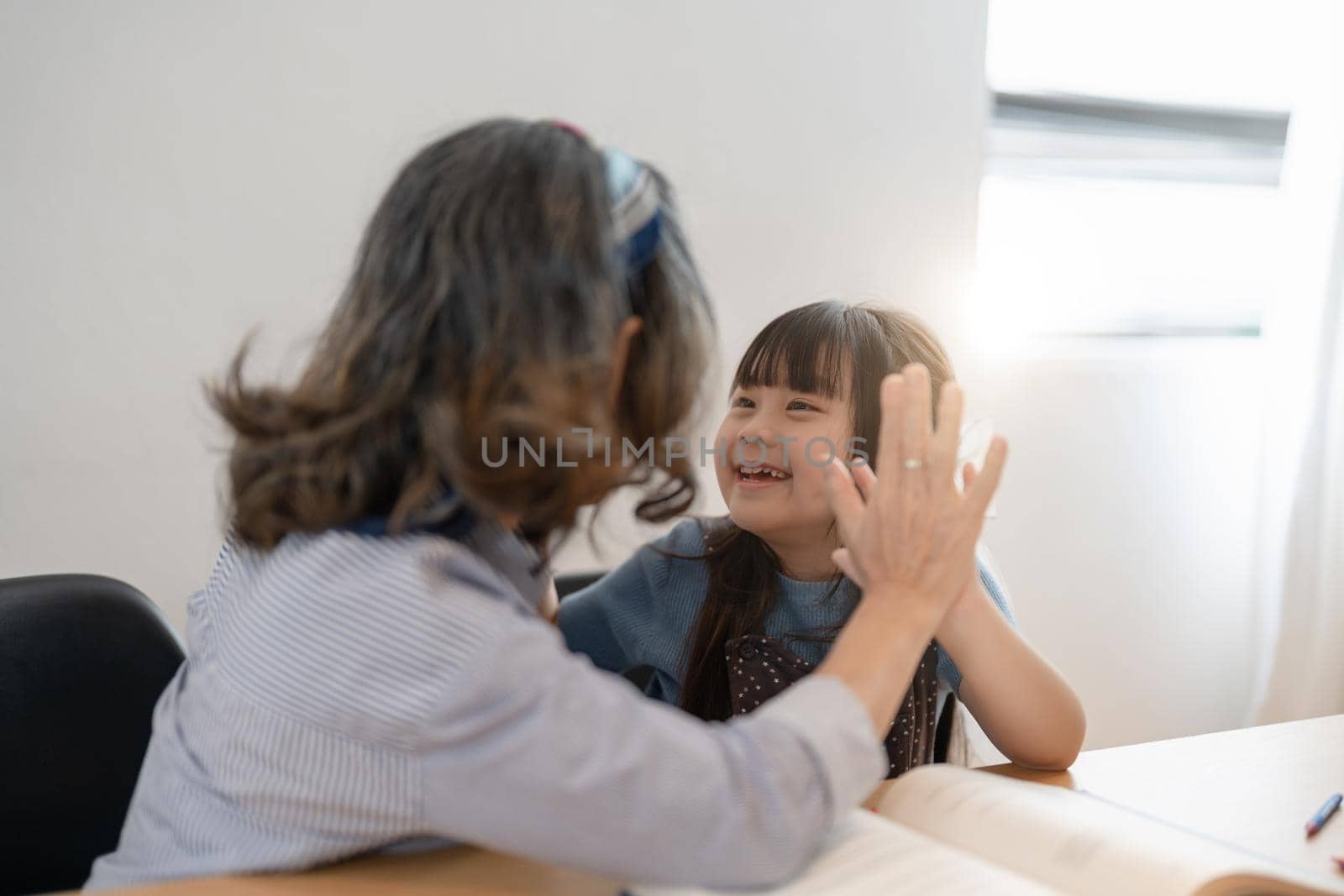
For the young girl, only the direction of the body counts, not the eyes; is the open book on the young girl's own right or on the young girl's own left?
on the young girl's own left

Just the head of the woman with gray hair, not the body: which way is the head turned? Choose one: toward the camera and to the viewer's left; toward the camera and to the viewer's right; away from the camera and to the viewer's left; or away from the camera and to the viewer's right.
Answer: away from the camera and to the viewer's right

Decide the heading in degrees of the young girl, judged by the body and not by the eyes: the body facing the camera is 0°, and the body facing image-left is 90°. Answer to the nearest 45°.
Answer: approximately 45°

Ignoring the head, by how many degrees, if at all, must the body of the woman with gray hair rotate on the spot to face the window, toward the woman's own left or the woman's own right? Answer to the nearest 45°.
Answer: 0° — they already face it

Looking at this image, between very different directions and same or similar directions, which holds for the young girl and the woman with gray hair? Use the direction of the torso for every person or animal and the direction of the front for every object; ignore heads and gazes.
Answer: very different directions

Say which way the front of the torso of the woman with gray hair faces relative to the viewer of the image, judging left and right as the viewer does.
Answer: facing away from the viewer and to the right of the viewer
